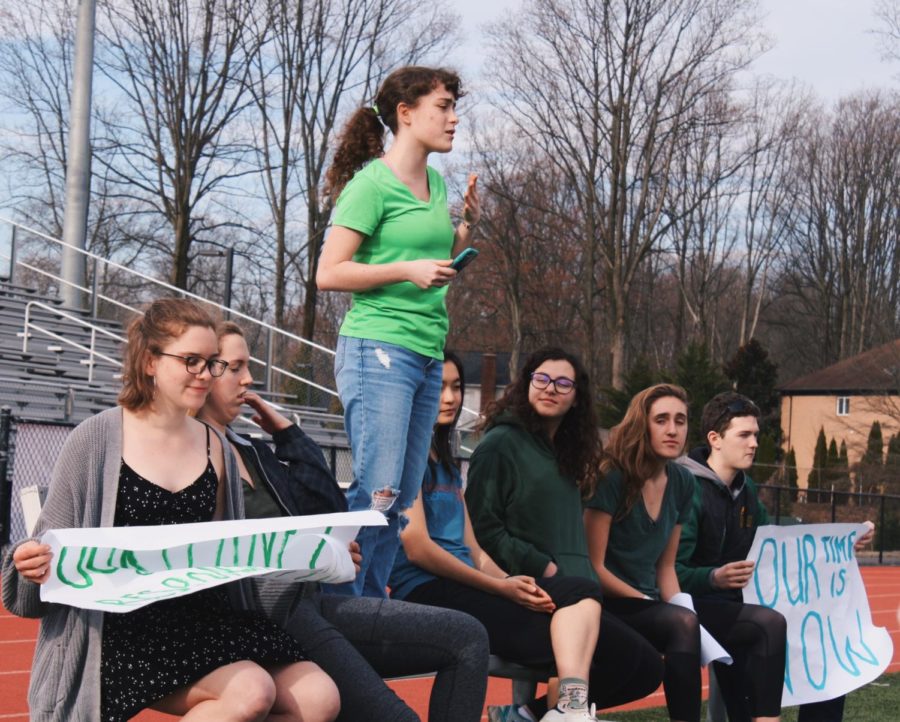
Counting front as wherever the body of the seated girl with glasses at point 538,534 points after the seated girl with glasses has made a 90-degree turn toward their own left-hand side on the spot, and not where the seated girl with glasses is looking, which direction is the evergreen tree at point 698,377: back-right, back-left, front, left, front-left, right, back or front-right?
front-left

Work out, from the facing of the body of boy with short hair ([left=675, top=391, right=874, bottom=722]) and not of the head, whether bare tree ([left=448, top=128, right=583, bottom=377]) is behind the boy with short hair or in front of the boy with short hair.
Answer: behind

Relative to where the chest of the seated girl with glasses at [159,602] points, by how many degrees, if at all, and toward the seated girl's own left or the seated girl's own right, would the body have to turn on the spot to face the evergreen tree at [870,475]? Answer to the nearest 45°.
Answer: approximately 90° to the seated girl's own left

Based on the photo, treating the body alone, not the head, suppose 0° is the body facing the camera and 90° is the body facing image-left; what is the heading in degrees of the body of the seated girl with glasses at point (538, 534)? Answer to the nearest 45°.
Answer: approximately 315°

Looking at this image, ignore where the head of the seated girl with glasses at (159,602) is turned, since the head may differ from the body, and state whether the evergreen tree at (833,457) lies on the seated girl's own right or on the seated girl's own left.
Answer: on the seated girl's own left
